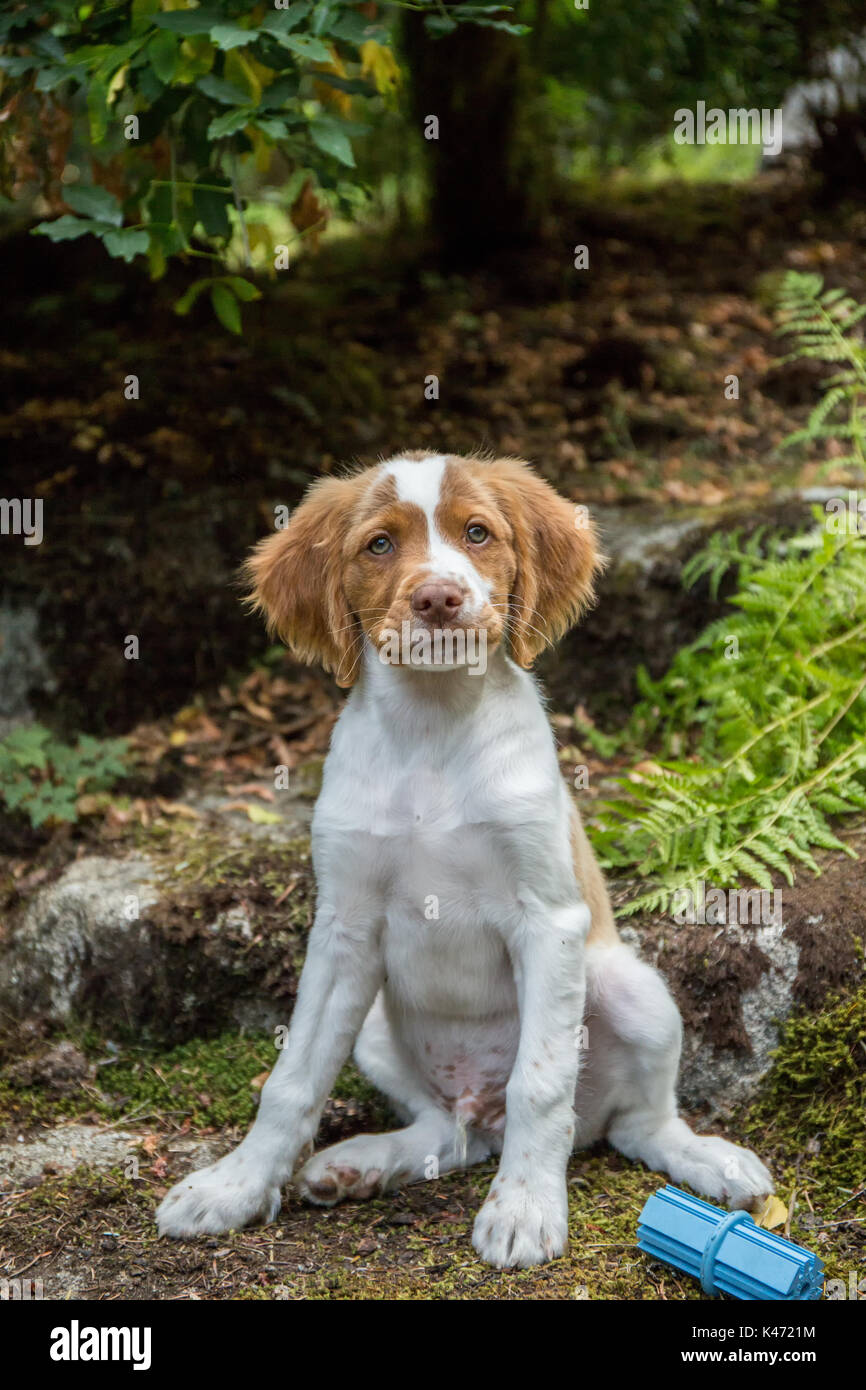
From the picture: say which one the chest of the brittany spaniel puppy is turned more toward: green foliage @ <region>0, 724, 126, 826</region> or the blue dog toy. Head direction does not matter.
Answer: the blue dog toy

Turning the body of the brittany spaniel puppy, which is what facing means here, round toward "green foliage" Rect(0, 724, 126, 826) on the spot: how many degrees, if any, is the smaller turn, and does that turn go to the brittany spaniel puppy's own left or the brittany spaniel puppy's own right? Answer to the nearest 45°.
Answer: approximately 135° to the brittany spaniel puppy's own right

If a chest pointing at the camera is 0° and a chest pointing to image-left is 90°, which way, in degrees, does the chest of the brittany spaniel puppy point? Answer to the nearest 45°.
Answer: approximately 0°

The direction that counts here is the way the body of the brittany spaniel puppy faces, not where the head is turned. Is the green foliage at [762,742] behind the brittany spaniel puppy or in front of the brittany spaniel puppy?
behind

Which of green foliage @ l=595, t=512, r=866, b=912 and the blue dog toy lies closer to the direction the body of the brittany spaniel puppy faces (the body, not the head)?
the blue dog toy
